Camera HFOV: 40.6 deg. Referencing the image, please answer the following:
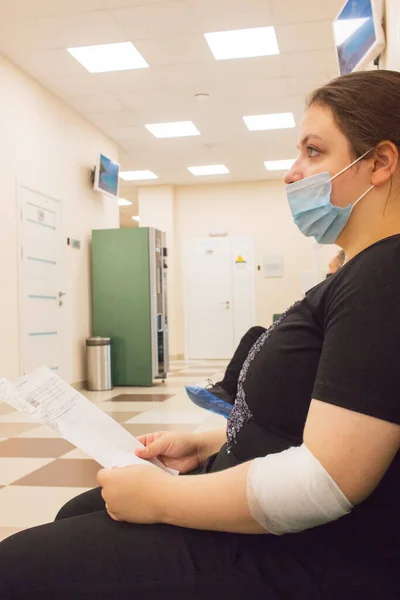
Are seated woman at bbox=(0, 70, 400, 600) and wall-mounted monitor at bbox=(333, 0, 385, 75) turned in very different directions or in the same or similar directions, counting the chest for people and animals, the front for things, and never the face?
same or similar directions

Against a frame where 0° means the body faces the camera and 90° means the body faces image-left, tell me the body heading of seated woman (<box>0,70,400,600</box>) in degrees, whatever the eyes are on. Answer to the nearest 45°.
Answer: approximately 90°

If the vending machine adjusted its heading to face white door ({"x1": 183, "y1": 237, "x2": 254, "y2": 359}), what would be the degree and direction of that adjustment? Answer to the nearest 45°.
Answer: approximately 45° to its left

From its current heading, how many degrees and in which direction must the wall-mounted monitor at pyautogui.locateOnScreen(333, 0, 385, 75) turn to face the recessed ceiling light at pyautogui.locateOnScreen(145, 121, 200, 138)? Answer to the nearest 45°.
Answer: approximately 90° to its right

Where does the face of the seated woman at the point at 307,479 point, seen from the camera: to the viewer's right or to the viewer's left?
to the viewer's left

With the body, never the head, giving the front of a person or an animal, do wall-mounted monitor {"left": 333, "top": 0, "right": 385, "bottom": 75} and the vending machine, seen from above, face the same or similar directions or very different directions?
very different directions

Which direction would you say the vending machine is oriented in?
to the viewer's right

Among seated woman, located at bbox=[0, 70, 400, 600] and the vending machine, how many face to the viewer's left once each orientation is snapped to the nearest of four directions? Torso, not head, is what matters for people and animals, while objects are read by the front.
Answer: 1

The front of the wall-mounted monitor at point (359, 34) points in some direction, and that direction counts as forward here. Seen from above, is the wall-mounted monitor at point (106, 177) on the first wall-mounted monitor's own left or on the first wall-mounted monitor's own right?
on the first wall-mounted monitor's own right

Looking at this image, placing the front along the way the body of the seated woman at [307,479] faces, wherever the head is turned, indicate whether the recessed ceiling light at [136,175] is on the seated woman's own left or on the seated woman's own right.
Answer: on the seated woman's own right

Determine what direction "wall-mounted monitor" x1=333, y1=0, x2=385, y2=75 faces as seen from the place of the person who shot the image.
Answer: facing the viewer and to the left of the viewer

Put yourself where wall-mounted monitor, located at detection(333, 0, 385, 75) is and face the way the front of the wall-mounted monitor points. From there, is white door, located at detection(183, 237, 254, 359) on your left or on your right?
on your right

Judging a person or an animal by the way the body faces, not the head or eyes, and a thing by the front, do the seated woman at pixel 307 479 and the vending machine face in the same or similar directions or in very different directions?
very different directions

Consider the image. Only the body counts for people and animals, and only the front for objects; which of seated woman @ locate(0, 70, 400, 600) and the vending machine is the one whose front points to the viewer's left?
the seated woman
